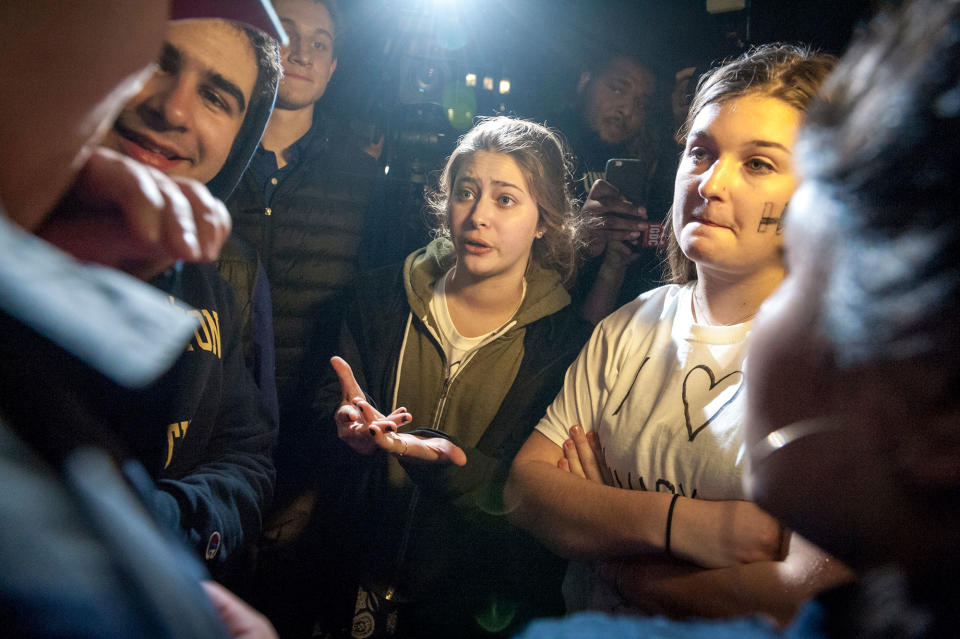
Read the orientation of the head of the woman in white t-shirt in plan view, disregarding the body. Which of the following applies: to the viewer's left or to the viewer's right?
to the viewer's left

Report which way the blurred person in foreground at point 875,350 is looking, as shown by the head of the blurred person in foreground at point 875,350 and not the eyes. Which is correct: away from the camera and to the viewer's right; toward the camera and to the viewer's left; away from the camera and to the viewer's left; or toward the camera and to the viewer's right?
away from the camera and to the viewer's left

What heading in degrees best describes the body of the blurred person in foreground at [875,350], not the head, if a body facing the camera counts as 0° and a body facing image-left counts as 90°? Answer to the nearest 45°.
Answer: approximately 135°

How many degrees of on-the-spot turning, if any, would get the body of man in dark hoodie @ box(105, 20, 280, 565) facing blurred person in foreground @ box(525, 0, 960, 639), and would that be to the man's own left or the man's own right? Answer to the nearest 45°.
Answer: approximately 90° to the man's own left

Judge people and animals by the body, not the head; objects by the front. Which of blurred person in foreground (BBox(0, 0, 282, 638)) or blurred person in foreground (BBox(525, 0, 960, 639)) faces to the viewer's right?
blurred person in foreground (BBox(0, 0, 282, 638))

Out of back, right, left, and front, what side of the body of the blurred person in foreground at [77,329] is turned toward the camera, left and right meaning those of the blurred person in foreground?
right

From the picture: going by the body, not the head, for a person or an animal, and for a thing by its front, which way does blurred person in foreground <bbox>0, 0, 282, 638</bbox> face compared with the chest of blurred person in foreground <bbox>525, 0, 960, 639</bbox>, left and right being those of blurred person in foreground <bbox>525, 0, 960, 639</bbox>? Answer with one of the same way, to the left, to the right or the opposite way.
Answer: to the right

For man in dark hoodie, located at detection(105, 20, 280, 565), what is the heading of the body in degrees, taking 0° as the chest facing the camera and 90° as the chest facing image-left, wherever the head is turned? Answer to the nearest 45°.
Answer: approximately 45°

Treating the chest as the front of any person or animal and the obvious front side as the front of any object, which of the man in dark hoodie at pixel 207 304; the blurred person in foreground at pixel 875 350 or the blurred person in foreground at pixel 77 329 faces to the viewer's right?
the blurred person in foreground at pixel 77 329
